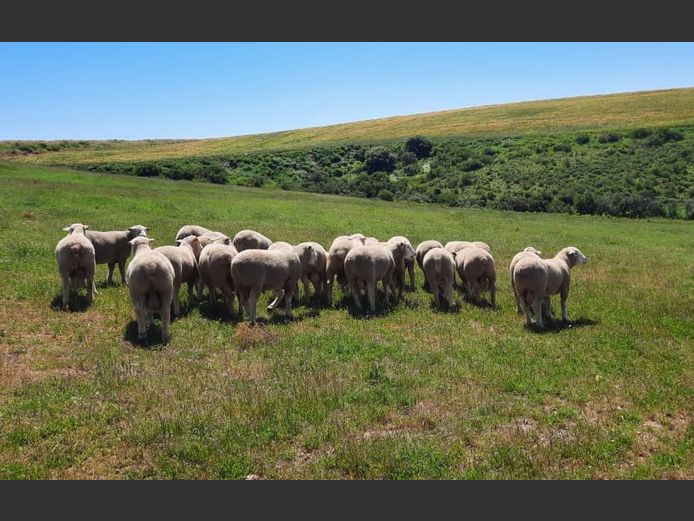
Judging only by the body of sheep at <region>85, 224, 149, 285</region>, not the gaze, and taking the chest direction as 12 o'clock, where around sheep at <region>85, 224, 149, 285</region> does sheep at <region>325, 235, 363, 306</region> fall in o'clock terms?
sheep at <region>325, 235, 363, 306</region> is roughly at 1 o'clock from sheep at <region>85, 224, 149, 285</region>.

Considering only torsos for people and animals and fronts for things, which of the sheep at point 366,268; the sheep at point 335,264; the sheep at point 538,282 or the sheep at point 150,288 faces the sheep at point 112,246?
the sheep at point 150,288

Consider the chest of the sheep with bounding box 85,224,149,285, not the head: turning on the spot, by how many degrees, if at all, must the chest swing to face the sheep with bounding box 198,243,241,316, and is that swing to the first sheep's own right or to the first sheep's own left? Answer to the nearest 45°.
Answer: approximately 45° to the first sheep's own right

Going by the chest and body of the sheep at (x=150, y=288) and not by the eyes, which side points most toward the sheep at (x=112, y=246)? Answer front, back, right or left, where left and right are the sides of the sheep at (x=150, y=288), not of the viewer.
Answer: front

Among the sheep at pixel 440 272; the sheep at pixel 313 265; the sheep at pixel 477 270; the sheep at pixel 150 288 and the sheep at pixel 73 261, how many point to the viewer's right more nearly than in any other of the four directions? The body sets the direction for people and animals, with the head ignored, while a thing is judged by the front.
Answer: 0

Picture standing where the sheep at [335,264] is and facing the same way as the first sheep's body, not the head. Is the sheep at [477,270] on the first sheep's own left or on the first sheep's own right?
on the first sheep's own right

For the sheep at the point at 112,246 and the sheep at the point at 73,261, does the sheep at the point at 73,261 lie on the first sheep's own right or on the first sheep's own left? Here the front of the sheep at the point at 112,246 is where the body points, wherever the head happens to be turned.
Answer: on the first sheep's own right

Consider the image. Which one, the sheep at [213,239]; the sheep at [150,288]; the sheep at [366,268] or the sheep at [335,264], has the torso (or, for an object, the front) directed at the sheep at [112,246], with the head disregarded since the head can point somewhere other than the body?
the sheep at [150,288]

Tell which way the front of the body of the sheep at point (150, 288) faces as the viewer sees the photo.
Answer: away from the camera

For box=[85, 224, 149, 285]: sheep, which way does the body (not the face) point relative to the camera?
to the viewer's right

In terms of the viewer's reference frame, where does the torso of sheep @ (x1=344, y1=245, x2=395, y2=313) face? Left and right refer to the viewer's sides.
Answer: facing away from the viewer and to the right of the viewer

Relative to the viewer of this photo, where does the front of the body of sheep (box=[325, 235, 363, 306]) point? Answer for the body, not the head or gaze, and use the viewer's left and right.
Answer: facing away from the viewer and to the right of the viewer

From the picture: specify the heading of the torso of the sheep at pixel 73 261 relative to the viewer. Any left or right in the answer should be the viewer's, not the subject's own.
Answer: facing away from the viewer

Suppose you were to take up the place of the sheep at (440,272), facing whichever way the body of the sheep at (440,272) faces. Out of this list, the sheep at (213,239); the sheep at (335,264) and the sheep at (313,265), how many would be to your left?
3

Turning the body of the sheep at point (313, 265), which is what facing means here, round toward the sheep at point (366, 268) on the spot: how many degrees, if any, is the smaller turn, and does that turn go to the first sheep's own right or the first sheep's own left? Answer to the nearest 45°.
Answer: approximately 135° to the first sheep's own right
